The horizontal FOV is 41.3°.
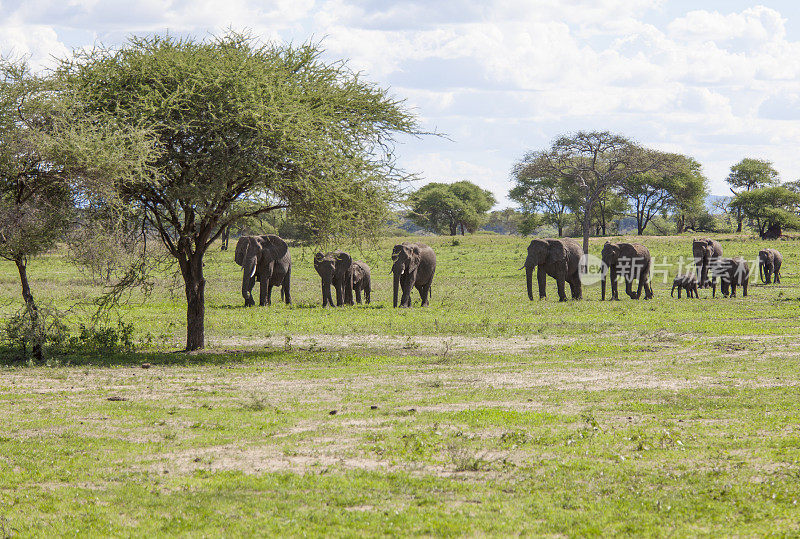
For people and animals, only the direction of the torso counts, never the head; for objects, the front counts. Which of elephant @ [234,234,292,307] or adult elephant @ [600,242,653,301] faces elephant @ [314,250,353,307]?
the adult elephant

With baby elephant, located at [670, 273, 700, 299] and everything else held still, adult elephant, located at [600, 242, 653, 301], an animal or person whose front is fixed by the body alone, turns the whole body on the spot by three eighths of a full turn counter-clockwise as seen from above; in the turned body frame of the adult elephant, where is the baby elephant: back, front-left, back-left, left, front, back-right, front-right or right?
front-left

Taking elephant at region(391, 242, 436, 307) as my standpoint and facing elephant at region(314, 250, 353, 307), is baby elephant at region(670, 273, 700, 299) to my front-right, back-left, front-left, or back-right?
back-right

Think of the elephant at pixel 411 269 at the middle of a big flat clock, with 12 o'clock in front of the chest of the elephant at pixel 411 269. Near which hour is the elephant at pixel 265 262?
the elephant at pixel 265 262 is roughly at 2 o'clock from the elephant at pixel 411 269.

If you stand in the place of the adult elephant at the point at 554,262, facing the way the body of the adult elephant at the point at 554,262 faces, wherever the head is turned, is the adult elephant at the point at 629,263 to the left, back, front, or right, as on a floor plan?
back

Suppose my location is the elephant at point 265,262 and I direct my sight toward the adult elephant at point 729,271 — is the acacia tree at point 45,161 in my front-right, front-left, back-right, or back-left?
back-right

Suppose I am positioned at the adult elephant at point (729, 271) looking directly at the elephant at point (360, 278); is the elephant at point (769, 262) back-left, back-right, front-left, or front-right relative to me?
back-right

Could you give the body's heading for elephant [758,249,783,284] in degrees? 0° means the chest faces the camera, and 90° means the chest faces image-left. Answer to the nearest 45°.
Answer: approximately 45°

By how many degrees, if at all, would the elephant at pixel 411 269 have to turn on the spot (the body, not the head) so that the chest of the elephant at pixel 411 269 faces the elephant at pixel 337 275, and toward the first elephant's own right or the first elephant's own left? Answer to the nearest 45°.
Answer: approximately 45° to the first elephant's own right

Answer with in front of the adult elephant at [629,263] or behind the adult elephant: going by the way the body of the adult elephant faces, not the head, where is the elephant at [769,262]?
behind

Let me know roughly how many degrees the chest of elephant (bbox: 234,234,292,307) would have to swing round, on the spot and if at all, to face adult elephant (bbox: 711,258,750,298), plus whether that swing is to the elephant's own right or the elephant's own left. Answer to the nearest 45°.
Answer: approximately 135° to the elephant's own left

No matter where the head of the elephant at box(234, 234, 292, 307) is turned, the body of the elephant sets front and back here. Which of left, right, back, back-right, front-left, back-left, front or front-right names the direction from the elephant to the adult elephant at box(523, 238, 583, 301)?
back-left
